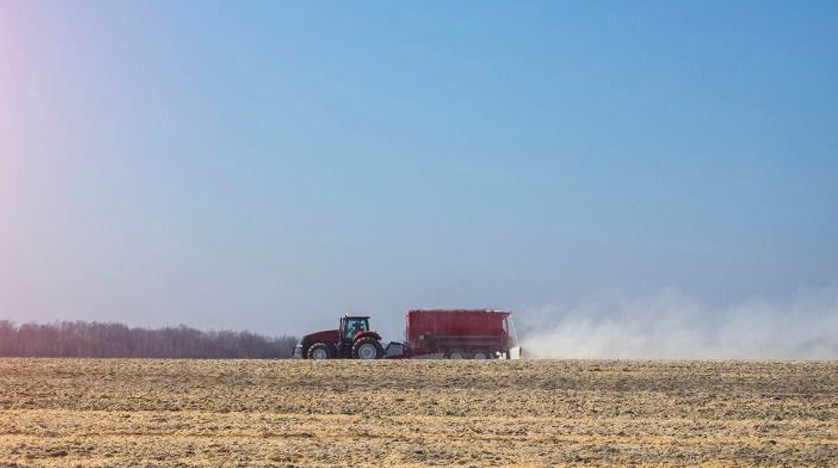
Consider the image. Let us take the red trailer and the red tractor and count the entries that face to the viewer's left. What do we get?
2

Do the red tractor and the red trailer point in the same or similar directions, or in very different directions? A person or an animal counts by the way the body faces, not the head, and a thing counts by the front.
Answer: same or similar directions

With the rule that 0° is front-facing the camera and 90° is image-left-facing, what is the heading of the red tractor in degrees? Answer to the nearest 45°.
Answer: approximately 90°

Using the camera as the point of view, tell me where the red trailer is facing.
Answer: facing to the left of the viewer

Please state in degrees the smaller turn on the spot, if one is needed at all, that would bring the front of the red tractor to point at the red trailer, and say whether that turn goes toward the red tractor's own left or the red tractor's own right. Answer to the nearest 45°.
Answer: approximately 135° to the red tractor's own right

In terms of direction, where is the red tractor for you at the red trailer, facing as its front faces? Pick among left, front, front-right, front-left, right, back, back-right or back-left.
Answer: front-left
